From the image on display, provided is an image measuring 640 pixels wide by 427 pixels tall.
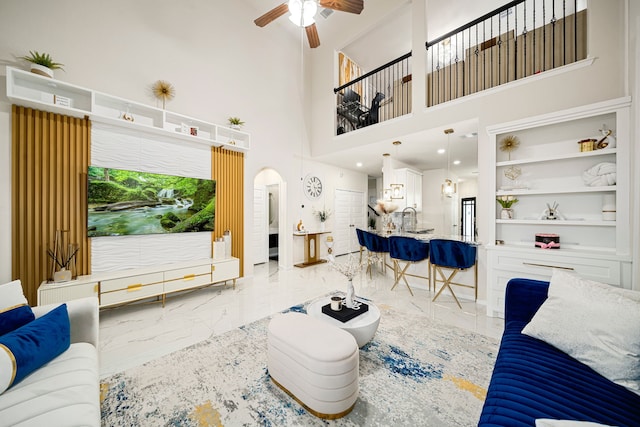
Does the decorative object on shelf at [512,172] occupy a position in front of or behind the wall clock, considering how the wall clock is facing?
in front

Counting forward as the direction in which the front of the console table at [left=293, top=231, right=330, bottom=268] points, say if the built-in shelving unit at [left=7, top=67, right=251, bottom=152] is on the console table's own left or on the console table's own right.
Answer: on the console table's own right

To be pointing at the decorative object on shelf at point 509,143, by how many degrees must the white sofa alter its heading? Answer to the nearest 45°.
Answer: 0° — it already faces it

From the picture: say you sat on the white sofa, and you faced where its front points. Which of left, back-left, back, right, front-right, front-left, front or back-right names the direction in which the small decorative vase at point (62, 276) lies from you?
left

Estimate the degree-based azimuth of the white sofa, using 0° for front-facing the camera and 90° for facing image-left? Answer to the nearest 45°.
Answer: approximately 270°

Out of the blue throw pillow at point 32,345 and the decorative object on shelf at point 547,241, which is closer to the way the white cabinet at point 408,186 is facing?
the decorative object on shelf

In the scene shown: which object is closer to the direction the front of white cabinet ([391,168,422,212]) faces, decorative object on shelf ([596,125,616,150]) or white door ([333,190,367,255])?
the decorative object on shelf

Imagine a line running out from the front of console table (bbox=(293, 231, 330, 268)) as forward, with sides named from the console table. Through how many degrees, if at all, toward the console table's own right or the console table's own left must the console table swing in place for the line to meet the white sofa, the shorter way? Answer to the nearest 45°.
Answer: approximately 45° to the console table's own right

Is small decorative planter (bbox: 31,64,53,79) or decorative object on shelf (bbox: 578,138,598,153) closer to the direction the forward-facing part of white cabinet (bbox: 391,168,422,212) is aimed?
the decorative object on shelf

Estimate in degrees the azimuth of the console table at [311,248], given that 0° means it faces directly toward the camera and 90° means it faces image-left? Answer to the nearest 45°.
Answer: approximately 315°

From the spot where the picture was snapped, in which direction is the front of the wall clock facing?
facing the viewer and to the right of the viewer

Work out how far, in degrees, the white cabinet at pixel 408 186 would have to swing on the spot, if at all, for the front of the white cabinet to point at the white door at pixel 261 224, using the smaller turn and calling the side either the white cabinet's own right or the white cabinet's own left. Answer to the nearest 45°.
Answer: approximately 135° to the white cabinet's own right

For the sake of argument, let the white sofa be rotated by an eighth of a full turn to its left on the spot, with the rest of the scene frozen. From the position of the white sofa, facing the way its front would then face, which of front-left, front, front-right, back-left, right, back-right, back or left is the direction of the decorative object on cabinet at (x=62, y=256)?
front-left
